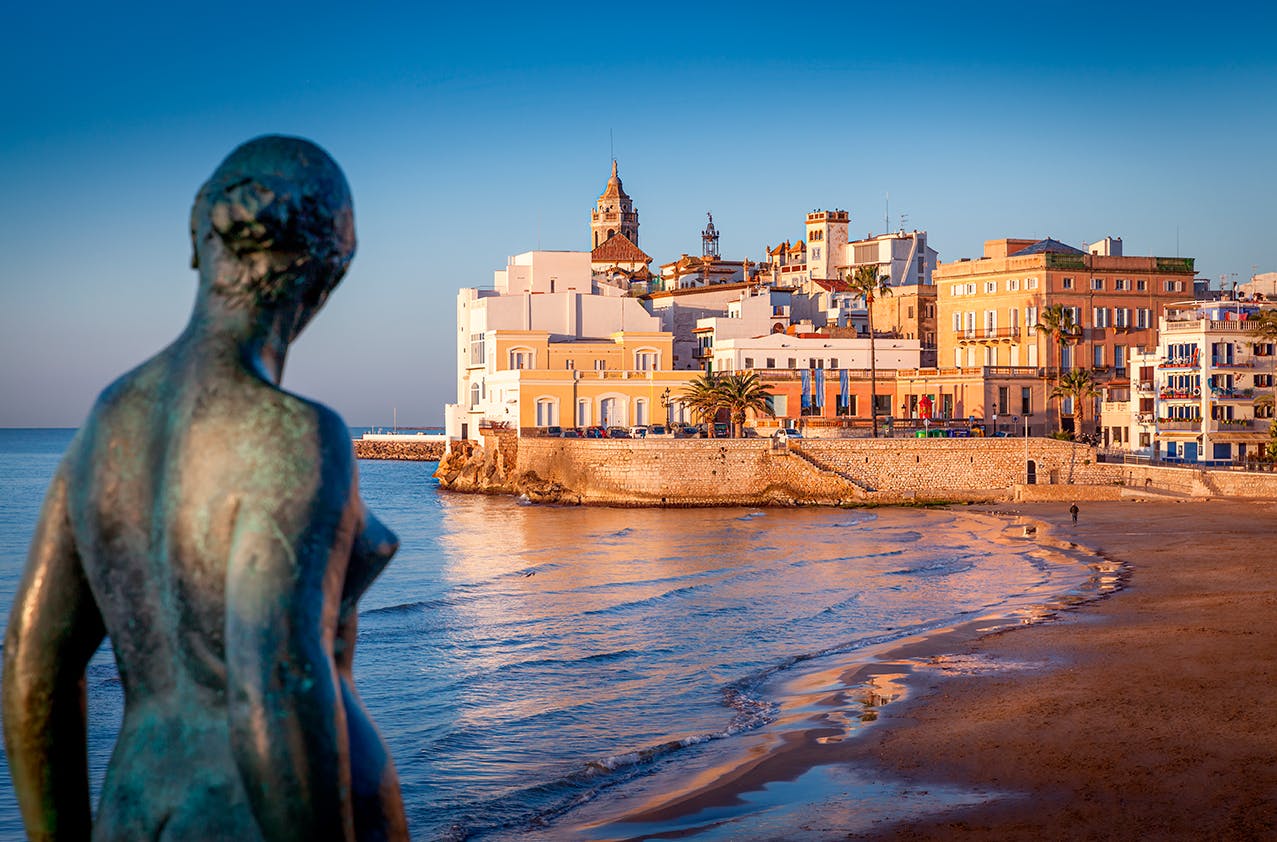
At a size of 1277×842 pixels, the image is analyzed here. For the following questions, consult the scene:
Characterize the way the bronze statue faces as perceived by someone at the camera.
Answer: facing away from the viewer and to the right of the viewer

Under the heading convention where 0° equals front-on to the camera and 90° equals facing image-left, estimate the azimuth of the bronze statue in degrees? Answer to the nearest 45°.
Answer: approximately 225°
